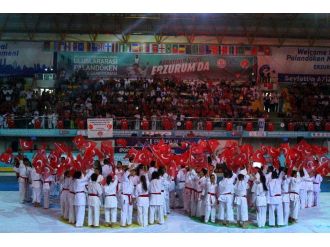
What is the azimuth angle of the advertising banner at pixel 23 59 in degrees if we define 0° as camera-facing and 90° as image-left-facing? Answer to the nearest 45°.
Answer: approximately 0°

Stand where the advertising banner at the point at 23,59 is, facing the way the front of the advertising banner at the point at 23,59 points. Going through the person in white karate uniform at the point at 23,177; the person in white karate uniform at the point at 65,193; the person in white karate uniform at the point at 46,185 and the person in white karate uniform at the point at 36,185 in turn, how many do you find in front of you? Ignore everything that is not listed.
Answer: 4

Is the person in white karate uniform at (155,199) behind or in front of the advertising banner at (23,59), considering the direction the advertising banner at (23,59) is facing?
in front

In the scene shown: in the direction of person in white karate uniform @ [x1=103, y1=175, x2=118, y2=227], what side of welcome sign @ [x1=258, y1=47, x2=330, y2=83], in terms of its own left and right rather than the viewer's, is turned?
front

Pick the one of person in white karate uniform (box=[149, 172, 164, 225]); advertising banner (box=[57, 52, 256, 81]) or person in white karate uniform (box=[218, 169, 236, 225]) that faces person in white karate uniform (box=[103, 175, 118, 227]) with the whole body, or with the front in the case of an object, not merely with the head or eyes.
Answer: the advertising banner

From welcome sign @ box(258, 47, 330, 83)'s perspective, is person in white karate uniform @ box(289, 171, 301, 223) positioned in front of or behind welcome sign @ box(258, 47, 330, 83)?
in front

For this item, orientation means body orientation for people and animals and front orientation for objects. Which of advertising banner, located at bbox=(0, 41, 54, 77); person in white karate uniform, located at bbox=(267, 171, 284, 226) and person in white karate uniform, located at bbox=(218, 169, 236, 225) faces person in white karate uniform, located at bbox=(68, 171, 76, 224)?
the advertising banner

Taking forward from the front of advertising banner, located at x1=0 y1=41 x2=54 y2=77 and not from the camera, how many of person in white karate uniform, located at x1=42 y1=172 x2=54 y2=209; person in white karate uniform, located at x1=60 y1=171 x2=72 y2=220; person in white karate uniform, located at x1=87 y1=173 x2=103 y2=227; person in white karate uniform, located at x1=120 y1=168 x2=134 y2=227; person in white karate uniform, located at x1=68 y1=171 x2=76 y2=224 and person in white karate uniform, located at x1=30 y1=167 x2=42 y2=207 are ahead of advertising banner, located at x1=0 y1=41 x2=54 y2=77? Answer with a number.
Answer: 6
